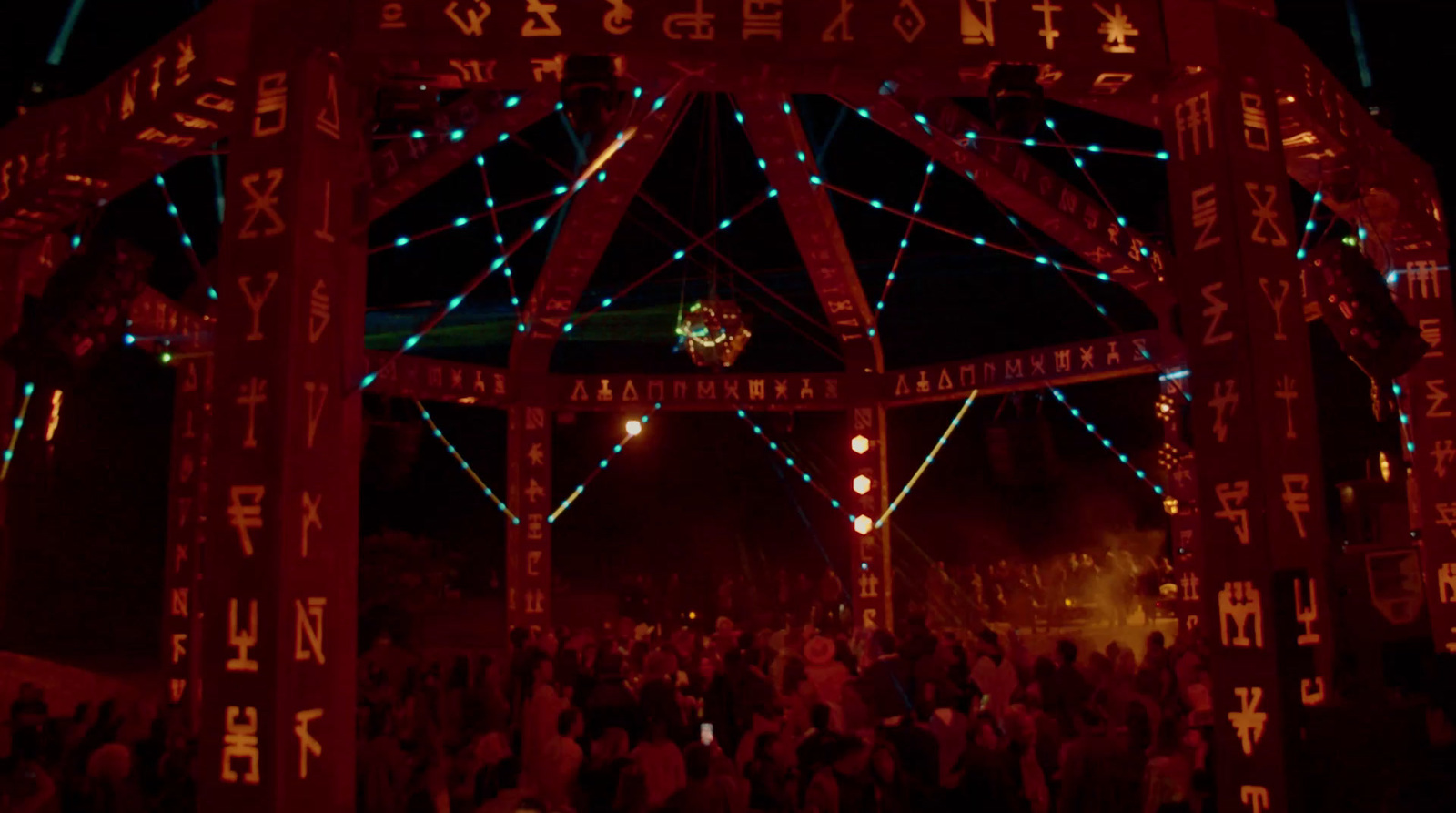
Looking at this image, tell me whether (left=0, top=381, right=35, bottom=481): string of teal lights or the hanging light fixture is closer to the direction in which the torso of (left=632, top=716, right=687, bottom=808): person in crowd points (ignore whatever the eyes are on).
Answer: the hanging light fixture

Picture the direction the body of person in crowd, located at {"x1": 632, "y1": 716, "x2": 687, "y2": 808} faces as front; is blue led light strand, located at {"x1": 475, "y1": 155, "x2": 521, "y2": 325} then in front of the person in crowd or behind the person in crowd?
in front

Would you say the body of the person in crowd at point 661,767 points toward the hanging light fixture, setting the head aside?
yes

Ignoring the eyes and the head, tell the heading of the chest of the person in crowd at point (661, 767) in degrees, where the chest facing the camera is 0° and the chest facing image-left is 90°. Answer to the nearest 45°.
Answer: approximately 180°

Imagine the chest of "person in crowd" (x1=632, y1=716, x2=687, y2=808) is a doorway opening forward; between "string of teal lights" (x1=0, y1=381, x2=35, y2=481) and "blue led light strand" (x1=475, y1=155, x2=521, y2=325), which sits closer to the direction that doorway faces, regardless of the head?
the blue led light strand
